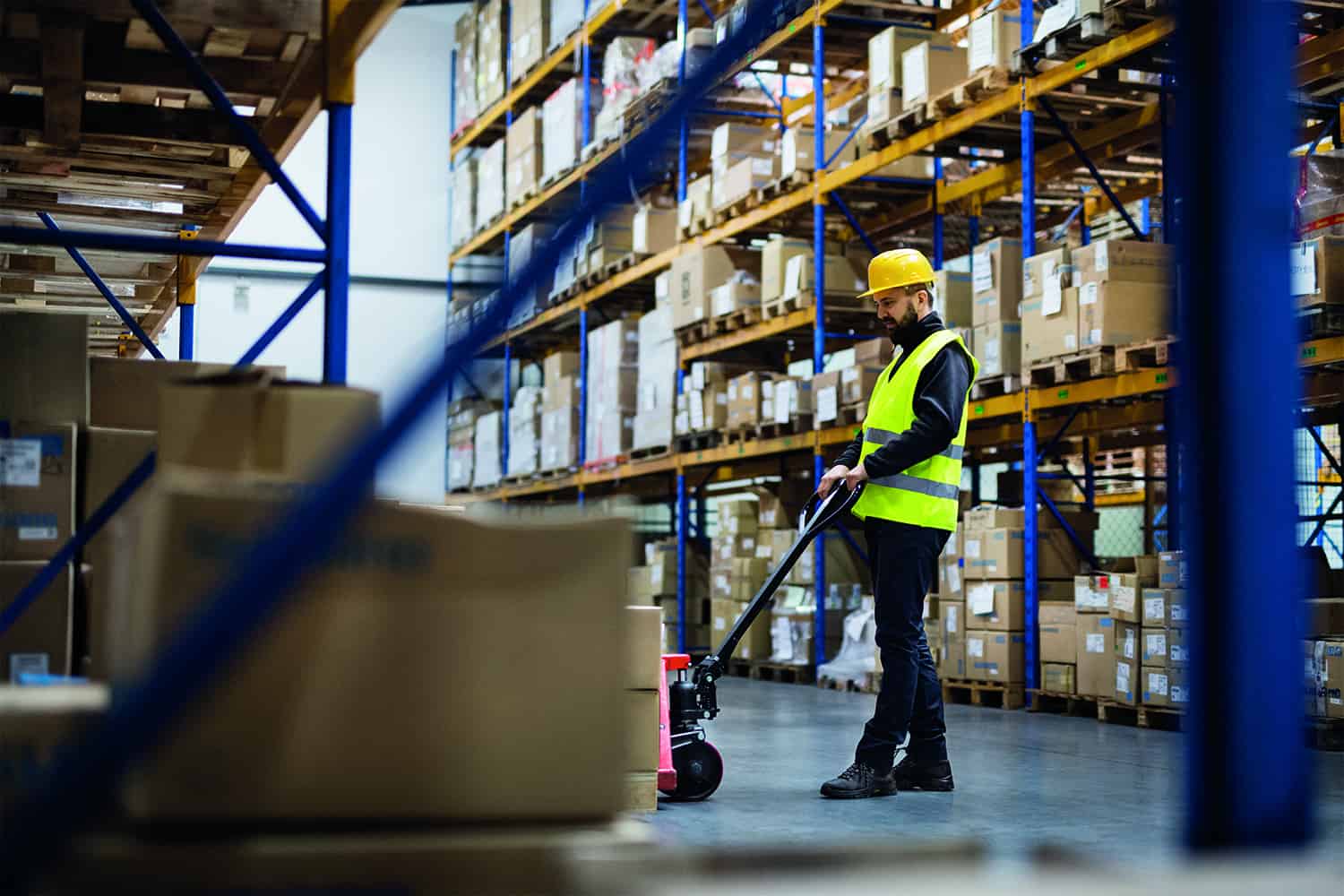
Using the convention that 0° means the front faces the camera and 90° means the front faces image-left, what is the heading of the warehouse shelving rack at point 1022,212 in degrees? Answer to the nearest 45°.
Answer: approximately 45°

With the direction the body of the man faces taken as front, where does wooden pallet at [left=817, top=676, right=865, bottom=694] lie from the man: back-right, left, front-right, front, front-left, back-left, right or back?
right

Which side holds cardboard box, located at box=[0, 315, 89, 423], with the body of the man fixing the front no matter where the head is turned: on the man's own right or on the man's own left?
on the man's own left

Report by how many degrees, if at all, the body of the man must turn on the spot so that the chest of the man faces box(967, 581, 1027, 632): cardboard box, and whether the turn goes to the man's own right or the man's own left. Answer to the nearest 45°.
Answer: approximately 90° to the man's own right

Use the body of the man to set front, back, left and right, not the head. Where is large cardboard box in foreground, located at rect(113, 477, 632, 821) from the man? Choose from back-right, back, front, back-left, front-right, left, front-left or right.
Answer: left

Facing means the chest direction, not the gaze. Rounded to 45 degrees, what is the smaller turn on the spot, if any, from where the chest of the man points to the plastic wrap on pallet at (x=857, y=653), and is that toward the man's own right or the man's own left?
approximately 90° to the man's own right

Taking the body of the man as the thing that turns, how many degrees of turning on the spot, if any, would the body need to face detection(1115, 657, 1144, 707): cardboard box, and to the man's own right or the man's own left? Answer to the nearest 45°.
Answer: approximately 90° to the man's own right

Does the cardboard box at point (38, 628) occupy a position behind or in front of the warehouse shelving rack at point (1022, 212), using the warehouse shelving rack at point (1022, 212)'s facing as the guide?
in front

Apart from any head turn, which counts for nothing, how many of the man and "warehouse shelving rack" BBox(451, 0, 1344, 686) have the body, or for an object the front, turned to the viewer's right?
0

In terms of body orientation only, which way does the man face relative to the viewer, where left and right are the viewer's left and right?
facing to the left of the viewer

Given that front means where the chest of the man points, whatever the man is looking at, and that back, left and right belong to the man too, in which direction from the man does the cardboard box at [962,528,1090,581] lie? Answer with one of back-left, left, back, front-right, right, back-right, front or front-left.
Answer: right
